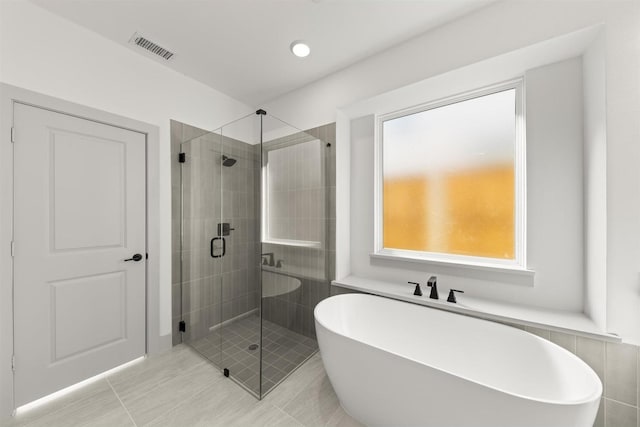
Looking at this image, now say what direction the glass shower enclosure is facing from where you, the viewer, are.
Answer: facing the viewer and to the left of the viewer

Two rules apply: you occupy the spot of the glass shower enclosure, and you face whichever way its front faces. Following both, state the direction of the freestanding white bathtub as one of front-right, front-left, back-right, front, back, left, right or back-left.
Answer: left

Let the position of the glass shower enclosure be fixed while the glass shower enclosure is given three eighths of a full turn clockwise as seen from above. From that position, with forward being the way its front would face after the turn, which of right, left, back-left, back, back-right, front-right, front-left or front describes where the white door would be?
left

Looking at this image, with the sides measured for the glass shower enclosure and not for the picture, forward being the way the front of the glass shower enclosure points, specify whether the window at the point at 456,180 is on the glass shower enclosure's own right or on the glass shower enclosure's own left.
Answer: on the glass shower enclosure's own left
